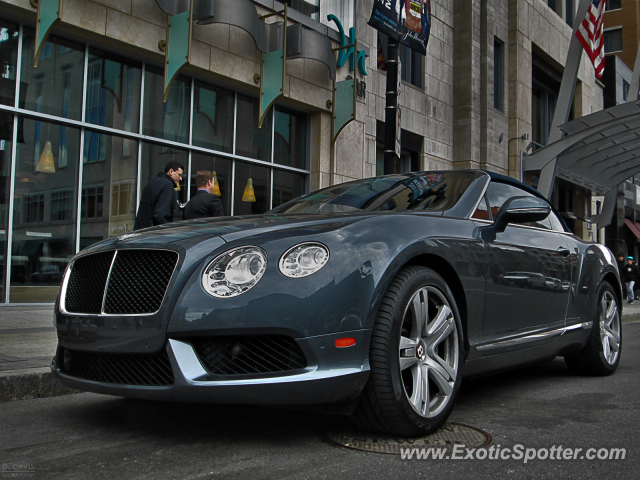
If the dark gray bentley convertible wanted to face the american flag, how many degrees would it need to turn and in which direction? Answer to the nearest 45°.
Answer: approximately 180°

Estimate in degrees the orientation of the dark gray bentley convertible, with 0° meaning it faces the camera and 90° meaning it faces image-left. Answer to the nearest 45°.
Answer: approximately 45°

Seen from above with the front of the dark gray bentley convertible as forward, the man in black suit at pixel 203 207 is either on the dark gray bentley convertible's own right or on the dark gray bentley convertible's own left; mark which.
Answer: on the dark gray bentley convertible's own right

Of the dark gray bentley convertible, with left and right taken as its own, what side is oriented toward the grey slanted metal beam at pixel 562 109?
back
